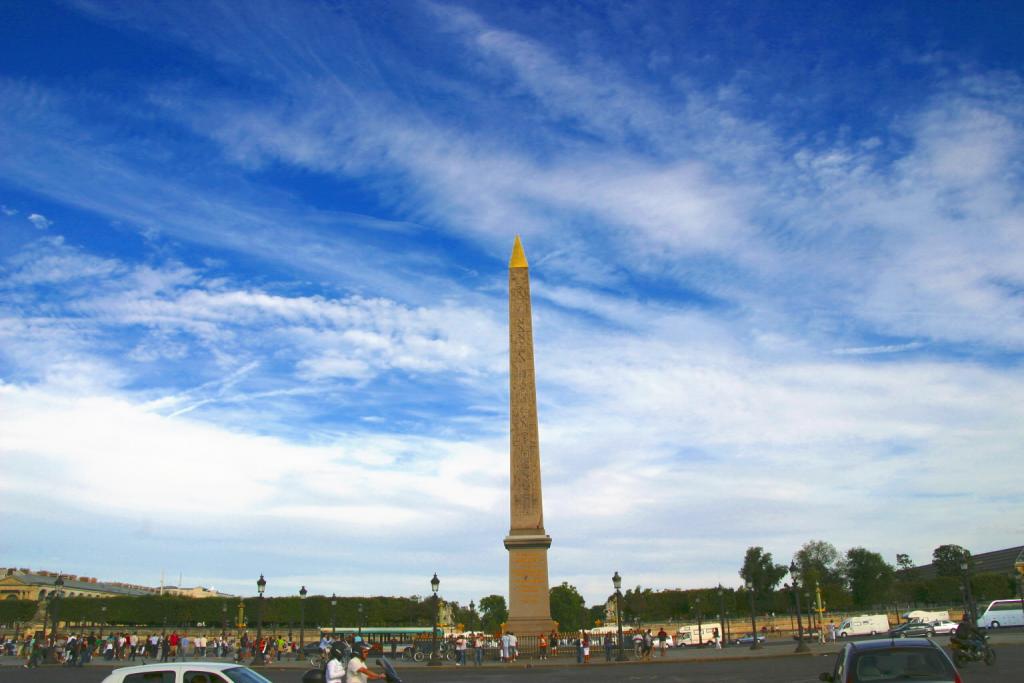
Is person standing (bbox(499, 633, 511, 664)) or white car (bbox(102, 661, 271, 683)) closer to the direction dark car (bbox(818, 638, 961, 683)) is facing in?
the person standing

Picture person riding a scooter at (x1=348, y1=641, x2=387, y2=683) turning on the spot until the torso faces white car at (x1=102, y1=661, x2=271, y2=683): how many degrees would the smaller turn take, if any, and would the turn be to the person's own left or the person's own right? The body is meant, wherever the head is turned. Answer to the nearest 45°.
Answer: approximately 135° to the person's own right

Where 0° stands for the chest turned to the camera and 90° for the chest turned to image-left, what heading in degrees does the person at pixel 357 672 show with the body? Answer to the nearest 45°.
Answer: approximately 270°

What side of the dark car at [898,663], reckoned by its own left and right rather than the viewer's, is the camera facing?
back

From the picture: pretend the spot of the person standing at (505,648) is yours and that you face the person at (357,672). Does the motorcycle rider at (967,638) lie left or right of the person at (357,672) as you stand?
left

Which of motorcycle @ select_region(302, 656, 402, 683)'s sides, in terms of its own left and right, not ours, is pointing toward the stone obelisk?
left

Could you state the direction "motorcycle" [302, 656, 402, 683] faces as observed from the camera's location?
facing to the right of the viewer

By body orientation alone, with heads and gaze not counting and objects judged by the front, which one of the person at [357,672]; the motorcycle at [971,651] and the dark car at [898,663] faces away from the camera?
the dark car
